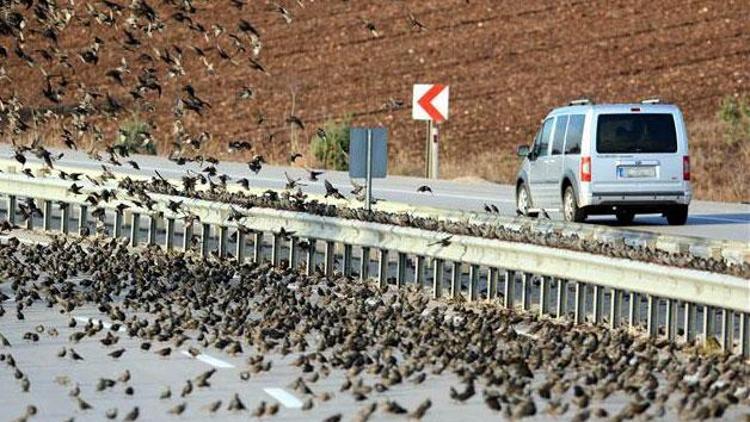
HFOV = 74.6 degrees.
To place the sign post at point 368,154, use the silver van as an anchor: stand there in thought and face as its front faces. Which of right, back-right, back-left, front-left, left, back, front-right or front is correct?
left

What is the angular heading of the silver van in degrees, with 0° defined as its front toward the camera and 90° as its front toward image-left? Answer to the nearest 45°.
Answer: approximately 135°

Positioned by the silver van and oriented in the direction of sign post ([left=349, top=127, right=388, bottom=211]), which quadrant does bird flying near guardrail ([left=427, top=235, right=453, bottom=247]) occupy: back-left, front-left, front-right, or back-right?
front-left

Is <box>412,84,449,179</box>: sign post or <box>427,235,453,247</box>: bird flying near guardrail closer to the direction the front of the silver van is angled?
the sign post

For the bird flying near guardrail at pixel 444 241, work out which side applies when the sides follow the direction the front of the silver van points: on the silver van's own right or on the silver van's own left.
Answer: on the silver van's own left
